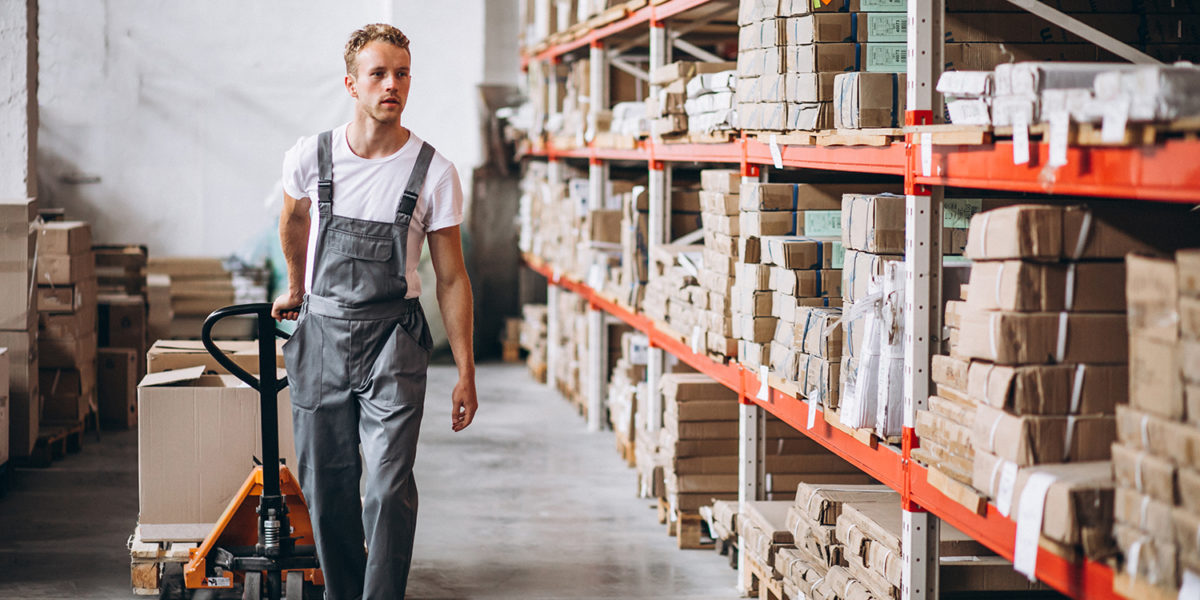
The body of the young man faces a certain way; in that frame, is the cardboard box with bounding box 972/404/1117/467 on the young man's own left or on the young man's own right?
on the young man's own left

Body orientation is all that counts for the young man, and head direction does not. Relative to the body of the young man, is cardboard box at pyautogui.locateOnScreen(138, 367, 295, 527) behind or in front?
behind

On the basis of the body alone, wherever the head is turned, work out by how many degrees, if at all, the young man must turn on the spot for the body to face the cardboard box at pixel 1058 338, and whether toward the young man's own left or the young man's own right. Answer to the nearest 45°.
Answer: approximately 45° to the young man's own left

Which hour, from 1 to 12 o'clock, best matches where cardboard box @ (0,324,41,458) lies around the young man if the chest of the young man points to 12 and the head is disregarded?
The cardboard box is roughly at 5 o'clock from the young man.

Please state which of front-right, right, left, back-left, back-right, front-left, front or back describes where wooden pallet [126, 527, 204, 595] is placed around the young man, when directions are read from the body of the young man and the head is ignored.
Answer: back-right

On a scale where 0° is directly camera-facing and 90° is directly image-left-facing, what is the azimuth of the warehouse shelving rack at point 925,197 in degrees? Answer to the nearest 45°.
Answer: approximately 45°

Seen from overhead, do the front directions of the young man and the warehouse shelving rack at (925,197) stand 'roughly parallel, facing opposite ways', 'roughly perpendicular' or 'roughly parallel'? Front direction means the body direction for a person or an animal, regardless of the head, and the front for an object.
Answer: roughly perpendicular

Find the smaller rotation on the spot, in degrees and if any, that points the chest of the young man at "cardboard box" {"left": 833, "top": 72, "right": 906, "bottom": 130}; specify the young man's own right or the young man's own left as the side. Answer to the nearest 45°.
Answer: approximately 90° to the young man's own left
